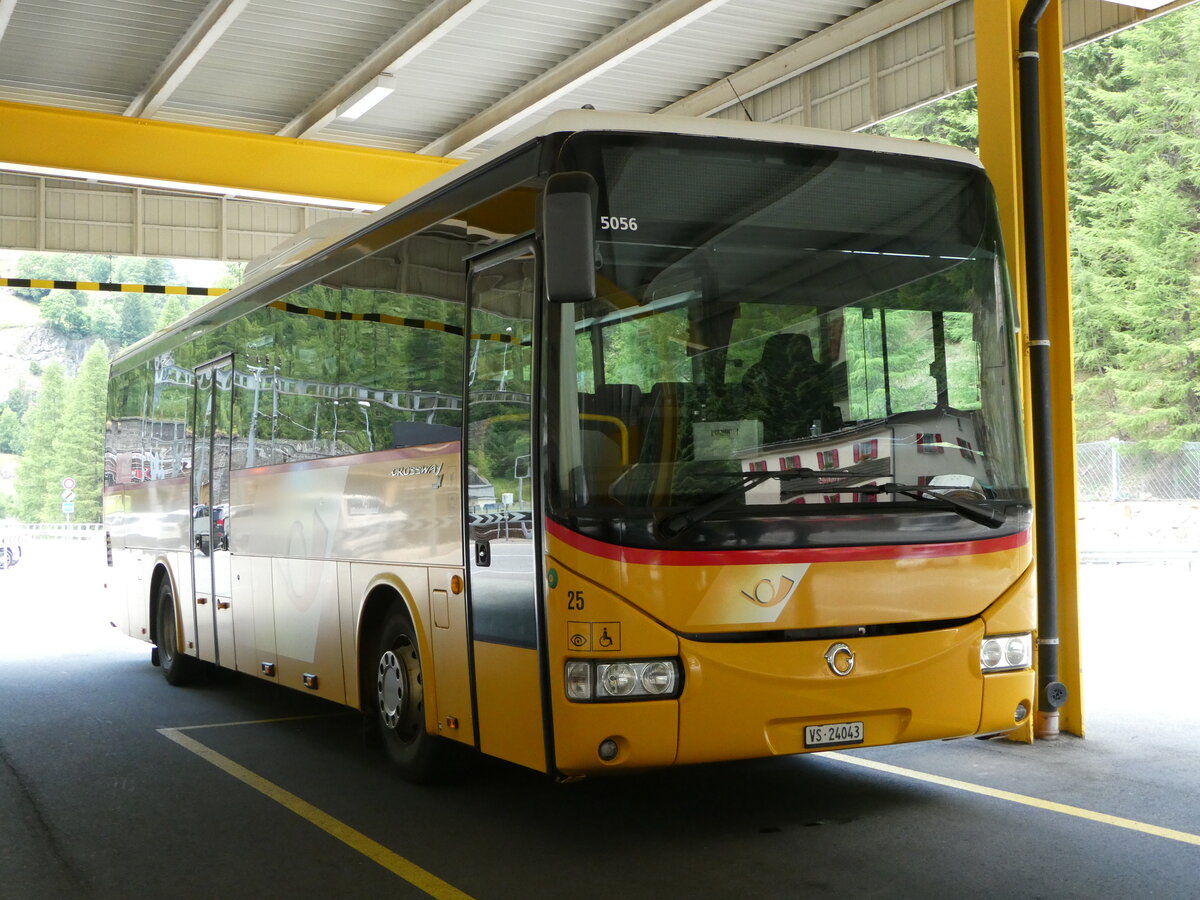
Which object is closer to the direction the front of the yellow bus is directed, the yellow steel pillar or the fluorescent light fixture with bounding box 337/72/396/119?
the yellow steel pillar

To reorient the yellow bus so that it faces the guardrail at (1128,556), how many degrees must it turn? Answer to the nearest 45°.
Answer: approximately 90° to its left

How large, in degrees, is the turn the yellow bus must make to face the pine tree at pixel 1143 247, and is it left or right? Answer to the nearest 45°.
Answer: approximately 90° to its left

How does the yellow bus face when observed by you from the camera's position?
facing the viewer and to the right of the viewer

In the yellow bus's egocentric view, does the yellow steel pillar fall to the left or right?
on its left

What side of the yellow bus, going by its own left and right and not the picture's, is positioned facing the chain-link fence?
left
